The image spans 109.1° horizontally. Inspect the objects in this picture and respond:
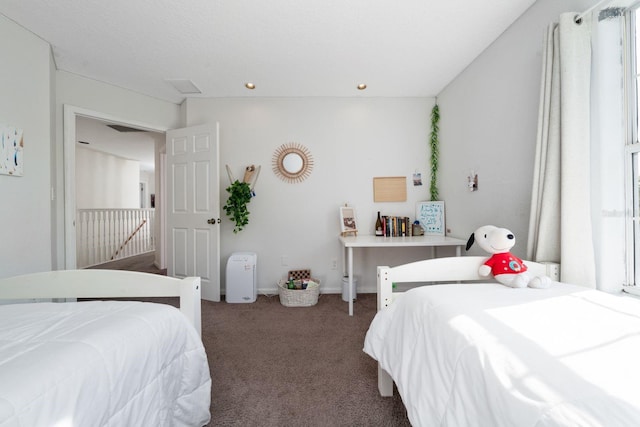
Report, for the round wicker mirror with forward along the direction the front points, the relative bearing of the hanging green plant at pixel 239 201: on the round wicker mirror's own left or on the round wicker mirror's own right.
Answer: on the round wicker mirror's own right

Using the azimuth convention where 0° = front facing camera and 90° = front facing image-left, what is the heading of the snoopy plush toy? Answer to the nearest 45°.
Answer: approximately 315°

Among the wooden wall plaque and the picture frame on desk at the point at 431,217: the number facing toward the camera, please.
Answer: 2

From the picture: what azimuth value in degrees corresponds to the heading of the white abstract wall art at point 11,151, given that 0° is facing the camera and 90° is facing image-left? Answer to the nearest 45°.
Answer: approximately 315°

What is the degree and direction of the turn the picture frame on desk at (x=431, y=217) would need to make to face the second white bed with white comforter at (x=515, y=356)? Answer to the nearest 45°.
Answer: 0° — it already faces it

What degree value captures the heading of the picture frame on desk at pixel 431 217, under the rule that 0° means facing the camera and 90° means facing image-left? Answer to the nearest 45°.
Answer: approximately 0°

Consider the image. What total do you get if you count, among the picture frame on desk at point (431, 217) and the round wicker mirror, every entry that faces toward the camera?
2
